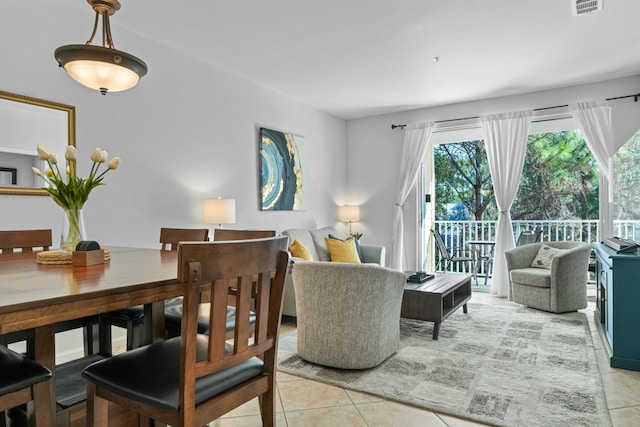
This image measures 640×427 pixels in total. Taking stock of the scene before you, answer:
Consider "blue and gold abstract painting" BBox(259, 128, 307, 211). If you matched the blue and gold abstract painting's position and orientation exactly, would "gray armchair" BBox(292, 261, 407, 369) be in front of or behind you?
in front

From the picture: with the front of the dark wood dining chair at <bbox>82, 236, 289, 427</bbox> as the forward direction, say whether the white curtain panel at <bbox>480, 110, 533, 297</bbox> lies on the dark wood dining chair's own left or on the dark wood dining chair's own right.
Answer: on the dark wood dining chair's own right

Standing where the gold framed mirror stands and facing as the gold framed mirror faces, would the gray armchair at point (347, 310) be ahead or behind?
ahead

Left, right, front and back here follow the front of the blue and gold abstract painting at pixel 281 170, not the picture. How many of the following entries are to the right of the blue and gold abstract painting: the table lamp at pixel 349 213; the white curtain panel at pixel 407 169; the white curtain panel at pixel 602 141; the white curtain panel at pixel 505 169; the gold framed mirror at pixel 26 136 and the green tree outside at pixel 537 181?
1

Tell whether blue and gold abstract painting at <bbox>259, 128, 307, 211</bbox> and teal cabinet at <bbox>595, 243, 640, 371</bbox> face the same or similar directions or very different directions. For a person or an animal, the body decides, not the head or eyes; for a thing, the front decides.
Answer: very different directions

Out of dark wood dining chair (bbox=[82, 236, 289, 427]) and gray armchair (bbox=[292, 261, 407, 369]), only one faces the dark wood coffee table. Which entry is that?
the gray armchair

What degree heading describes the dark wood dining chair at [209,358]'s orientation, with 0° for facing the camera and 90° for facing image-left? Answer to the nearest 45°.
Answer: approximately 135°

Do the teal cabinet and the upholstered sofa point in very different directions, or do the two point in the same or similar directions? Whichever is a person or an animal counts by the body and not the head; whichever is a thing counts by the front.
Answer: very different directions

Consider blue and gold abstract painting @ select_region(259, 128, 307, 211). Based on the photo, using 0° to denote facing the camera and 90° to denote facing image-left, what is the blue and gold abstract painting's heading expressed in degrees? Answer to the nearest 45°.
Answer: approximately 315°

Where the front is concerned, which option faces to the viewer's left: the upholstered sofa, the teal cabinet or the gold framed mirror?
the teal cabinet

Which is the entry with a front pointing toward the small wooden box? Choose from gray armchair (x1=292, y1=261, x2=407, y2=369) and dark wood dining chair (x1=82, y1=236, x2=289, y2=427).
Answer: the dark wood dining chair

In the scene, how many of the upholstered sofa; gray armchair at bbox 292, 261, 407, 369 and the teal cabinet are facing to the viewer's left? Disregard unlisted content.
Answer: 1

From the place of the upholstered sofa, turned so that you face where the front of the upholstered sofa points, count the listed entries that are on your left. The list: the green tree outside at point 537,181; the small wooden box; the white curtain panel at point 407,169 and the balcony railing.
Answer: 3

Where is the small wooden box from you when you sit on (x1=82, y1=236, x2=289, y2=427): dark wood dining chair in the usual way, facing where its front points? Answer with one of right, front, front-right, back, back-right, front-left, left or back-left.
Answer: front

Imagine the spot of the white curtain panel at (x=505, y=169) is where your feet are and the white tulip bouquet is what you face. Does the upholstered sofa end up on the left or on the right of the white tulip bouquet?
right

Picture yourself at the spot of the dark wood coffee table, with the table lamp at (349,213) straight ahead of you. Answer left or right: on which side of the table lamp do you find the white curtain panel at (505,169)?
right

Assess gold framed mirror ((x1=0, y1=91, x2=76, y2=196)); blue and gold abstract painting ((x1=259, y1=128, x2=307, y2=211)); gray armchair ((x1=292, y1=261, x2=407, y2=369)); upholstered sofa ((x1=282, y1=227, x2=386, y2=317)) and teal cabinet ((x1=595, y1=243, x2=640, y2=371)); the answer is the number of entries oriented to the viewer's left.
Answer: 1

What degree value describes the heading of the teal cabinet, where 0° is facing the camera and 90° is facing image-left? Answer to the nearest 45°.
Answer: approximately 90°

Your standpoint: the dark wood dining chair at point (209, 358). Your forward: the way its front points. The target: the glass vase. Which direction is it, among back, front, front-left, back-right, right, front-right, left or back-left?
front
